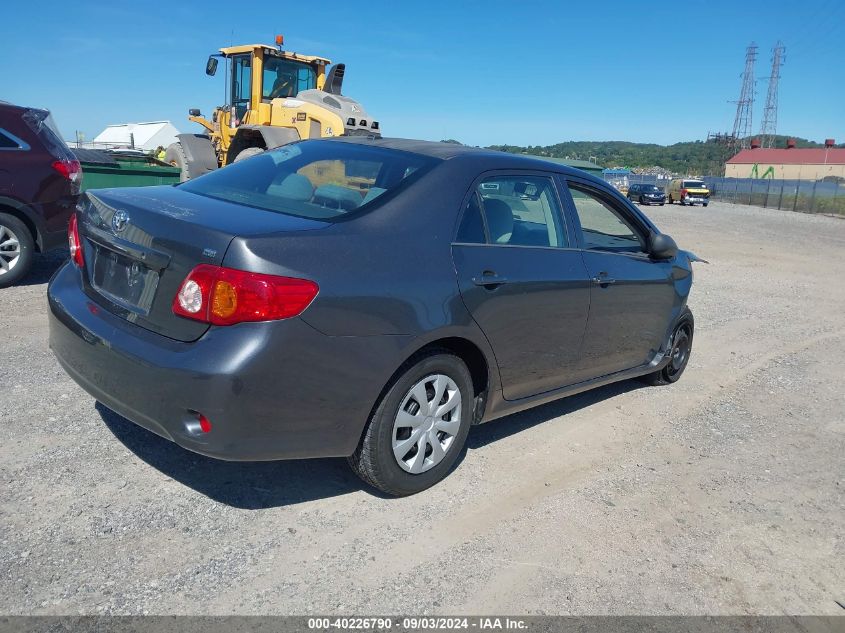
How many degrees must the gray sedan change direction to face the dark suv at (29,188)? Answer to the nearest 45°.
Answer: approximately 90° to its left

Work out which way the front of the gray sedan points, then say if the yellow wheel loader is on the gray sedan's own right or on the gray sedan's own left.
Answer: on the gray sedan's own left

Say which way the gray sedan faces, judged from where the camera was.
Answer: facing away from the viewer and to the right of the viewer

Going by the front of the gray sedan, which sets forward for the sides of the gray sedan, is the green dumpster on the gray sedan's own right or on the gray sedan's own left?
on the gray sedan's own left

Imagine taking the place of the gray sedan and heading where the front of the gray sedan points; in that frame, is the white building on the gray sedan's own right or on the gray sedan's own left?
on the gray sedan's own left

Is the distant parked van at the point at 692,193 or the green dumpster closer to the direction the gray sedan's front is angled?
the distant parked van

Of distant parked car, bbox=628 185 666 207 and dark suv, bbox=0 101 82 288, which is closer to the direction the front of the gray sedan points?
the distant parked car

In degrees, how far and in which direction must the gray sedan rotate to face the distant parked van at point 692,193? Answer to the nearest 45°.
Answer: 0° — it already faces it

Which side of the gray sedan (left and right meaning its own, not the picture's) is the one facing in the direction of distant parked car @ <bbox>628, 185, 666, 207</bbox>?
front
